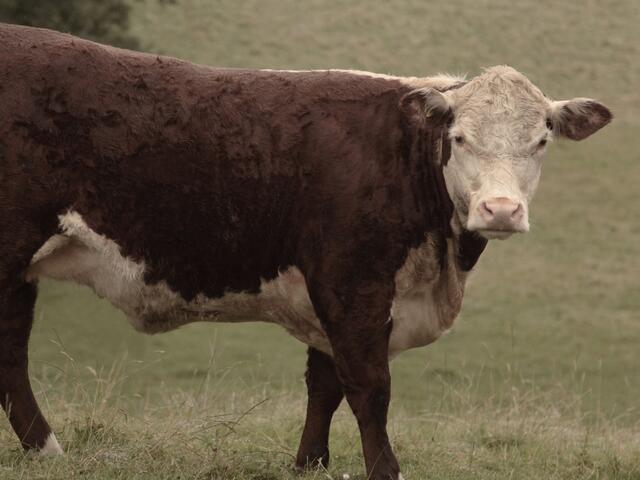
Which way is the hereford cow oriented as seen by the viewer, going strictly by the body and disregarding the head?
to the viewer's right
